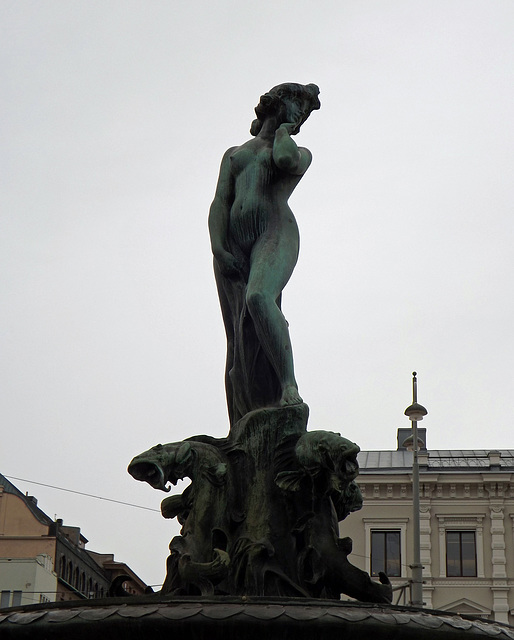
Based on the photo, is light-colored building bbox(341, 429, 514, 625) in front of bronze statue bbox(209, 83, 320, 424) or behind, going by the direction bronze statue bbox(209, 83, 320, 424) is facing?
behind

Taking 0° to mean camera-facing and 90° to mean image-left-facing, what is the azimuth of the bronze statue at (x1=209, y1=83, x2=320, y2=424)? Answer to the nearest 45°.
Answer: approximately 45°

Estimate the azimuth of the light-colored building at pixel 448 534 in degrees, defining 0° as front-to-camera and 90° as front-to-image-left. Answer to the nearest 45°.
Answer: approximately 0°

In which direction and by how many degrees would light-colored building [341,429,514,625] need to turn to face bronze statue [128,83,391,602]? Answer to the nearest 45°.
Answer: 0° — it already faces it

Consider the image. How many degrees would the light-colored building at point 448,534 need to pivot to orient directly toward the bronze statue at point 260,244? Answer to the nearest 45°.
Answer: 0° — it already faces it
